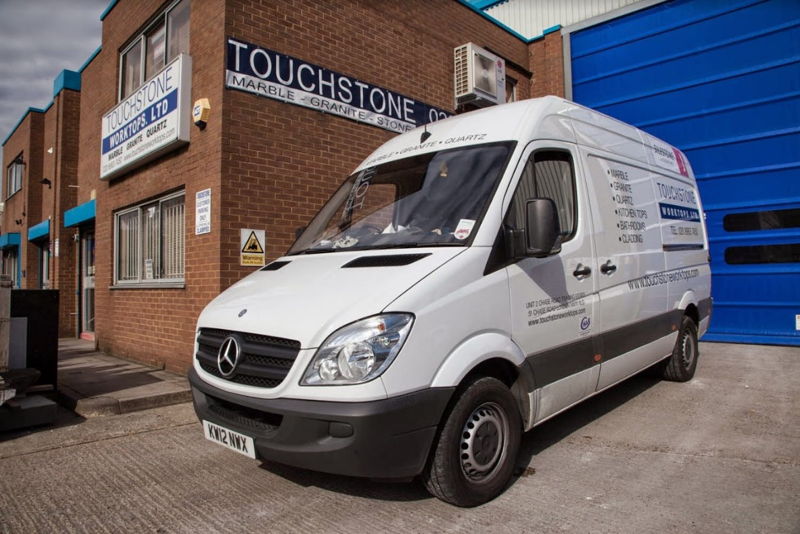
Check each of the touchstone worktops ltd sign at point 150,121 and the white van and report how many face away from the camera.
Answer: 0

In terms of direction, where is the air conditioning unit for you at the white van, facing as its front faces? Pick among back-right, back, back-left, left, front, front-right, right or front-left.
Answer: back-right

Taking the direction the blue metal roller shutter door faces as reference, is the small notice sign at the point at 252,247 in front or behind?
in front

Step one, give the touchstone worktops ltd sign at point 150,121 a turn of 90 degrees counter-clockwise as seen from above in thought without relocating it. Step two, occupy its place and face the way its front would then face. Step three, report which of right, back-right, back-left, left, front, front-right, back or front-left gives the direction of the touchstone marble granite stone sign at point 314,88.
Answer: front

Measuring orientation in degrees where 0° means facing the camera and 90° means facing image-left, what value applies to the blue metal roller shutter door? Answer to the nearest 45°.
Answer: approximately 45°

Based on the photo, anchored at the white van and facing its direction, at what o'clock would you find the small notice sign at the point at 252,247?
The small notice sign is roughly at 3 o'clock from the white van.

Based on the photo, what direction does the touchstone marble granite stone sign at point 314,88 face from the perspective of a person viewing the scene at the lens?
facing the viewer and to the right of the viewer

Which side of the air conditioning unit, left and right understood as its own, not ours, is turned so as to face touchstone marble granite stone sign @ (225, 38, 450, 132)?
right

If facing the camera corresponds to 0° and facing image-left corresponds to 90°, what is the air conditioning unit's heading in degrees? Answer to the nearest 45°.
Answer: approximately 315°

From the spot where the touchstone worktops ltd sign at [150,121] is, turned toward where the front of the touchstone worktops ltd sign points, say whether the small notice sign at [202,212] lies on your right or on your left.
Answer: on your left

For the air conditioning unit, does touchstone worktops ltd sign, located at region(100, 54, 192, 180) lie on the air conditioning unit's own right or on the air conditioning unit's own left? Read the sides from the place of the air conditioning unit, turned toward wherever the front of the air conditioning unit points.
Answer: on the air conditioning unit's own right

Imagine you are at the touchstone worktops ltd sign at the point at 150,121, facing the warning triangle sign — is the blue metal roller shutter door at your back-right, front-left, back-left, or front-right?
front-left
